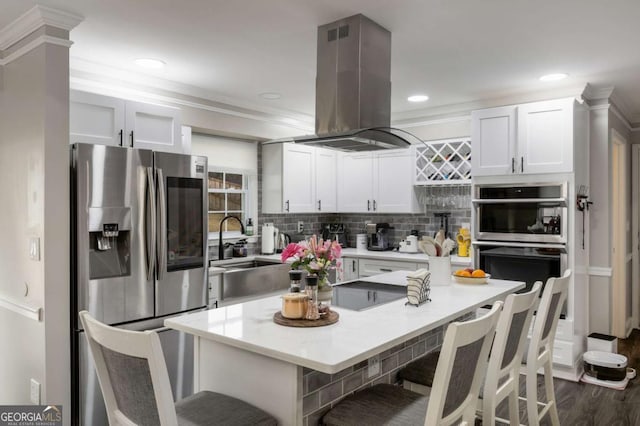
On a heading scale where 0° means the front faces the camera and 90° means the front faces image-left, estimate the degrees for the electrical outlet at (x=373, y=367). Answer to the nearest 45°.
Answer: approximately 315°

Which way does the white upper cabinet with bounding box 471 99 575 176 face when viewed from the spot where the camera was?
facing the viewer and to the left of the viewer

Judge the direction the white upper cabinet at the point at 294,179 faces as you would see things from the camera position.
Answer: facing the viewer and to the right of the viewer

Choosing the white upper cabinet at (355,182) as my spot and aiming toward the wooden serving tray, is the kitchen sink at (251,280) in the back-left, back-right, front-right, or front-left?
front-right

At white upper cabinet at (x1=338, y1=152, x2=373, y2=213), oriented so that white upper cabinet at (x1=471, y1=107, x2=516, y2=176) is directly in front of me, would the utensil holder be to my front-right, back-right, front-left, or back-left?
front-right

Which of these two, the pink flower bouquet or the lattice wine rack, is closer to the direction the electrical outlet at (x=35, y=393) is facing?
the pink flower bouquet

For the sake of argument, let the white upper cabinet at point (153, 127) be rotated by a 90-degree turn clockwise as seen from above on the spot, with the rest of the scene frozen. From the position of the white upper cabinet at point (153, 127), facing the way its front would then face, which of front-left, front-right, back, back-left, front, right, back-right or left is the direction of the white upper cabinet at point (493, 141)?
back-left

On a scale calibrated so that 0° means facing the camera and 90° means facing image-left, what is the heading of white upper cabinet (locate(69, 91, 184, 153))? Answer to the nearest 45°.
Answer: approximately 315°

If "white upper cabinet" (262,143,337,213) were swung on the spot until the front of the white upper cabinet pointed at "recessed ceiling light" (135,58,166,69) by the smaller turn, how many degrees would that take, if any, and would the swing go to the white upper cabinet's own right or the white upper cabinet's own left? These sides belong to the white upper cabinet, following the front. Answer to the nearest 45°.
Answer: approximately 90° to the white upper cabinet's own right

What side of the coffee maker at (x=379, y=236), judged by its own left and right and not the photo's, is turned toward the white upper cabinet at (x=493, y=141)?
left

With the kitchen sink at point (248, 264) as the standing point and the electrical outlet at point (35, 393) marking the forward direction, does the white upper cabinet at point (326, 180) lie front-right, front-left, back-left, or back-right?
back-left
